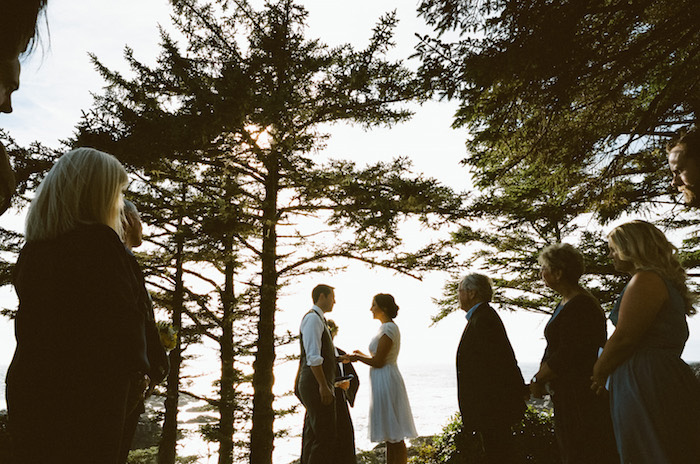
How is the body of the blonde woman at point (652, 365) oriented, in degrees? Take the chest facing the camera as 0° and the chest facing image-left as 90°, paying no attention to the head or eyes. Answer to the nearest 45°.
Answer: approximately 90°

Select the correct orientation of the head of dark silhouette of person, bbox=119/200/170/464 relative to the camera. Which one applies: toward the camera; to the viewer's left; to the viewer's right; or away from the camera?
to the viewer's right

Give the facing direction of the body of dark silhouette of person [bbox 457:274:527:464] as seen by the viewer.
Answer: to the viewer's left

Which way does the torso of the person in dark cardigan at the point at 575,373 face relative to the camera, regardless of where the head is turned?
to the viewer's left

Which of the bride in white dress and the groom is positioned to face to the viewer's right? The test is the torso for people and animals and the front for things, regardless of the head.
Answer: the groom

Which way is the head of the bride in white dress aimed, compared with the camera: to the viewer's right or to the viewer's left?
to the viewer's left

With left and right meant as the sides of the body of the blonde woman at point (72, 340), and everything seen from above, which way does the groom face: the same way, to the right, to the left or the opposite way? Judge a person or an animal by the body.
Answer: to the right

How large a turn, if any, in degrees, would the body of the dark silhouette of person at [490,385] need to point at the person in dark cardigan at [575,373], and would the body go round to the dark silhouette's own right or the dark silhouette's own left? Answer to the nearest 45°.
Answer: approximately 135° to the dark silhouette's own left

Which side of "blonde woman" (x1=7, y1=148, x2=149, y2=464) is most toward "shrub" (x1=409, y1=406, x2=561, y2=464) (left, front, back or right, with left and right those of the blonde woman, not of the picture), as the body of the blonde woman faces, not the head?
front

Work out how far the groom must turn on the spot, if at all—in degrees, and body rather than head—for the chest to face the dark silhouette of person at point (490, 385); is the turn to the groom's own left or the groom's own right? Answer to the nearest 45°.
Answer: approximately 45° to the groom's own right

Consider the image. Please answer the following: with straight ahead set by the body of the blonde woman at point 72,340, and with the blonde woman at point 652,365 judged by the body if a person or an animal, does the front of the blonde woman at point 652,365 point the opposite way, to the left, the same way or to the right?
to the left

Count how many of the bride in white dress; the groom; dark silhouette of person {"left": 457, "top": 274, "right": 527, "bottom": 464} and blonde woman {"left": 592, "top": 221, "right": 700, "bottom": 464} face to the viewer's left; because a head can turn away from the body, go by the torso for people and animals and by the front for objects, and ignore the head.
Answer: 3

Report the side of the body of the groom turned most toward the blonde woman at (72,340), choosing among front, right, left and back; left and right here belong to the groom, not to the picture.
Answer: right

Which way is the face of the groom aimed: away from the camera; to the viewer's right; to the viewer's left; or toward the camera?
to the viewer's right

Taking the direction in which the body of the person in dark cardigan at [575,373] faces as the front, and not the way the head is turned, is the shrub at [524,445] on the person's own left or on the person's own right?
on the person's own right
